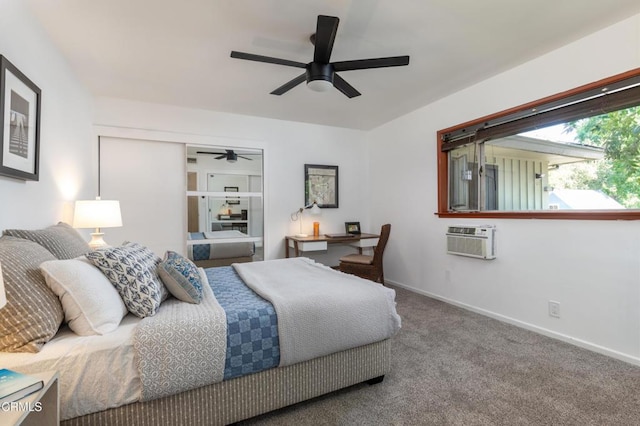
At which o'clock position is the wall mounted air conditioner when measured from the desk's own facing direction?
The wall mounted air conditioner is roughly at 10 o'clock from the desk.

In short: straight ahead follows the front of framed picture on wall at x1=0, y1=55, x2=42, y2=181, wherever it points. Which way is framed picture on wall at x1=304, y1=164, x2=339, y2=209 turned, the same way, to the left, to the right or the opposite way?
to the right

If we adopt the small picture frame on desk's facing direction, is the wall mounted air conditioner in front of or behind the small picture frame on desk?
in front

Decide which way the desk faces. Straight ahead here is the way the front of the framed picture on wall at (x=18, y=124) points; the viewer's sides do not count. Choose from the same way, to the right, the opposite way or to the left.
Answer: to the right

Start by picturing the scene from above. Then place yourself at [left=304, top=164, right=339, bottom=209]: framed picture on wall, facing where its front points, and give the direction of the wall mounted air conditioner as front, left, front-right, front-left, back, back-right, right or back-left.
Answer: front-left

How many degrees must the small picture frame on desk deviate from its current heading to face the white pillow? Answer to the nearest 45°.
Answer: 0° — it already faces it

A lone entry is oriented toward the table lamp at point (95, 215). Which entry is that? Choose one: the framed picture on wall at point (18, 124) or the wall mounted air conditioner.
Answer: the wall mounted air conditioner

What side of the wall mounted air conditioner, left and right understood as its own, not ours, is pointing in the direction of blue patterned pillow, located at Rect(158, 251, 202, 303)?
front

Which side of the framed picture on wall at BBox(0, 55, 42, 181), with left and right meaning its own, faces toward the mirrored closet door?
left
